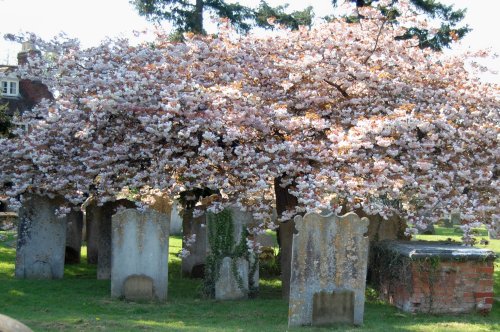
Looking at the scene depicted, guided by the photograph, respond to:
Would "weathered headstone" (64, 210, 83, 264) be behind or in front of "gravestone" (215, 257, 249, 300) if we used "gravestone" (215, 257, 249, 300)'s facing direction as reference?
behind

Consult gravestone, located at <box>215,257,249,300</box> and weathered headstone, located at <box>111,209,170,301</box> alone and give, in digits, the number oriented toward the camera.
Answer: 2

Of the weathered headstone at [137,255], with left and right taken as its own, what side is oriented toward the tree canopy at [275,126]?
left

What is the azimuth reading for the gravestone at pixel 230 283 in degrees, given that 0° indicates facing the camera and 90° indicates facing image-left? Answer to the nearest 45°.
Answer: approximately 0°

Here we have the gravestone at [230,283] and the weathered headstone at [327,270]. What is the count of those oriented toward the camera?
2
